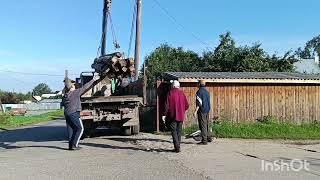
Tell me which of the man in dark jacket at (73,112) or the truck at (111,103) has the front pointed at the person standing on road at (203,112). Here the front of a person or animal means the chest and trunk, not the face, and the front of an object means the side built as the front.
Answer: the man in dark jacket

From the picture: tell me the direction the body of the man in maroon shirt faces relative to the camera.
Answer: away from the camera

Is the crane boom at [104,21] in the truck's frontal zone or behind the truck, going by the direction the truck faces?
frontal zone

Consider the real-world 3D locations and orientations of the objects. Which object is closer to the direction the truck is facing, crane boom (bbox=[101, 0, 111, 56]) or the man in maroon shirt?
the crane boom

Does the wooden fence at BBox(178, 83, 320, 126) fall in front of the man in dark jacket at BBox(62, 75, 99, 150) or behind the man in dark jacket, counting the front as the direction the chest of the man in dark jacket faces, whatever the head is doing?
in front

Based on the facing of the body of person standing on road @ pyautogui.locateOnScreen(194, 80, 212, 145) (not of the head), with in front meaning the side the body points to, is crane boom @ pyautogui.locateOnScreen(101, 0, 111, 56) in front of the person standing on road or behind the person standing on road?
in front
